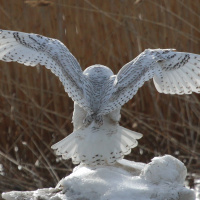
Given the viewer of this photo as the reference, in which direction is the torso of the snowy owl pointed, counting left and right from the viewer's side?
facing away from the viewer
